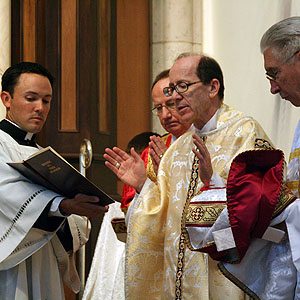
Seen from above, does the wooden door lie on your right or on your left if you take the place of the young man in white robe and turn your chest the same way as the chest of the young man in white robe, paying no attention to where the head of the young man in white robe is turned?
on your left

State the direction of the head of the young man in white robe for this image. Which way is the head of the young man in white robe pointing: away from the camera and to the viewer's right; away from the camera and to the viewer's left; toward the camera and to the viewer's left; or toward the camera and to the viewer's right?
toward the camera and to the viewer's right

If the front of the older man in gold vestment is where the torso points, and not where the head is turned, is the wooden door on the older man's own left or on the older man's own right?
on the older man's own right

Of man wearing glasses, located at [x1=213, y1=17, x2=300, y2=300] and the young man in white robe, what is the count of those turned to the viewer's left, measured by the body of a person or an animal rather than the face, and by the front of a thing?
1

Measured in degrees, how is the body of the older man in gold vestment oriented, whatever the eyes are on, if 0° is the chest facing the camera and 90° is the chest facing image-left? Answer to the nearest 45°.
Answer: approximately 45°

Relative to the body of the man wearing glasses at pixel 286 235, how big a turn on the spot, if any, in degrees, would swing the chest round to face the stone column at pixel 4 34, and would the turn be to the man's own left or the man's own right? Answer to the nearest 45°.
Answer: approximately 45° to the man's own right

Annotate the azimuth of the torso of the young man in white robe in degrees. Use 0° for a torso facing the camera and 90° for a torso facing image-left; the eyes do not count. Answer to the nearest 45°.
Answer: approximately 315°

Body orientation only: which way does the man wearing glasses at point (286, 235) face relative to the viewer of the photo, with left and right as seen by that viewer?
facing to the left of the viewer

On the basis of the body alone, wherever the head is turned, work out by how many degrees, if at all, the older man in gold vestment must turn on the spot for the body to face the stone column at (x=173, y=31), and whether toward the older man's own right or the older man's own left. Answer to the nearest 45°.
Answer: approximately 135° to the older man's own right

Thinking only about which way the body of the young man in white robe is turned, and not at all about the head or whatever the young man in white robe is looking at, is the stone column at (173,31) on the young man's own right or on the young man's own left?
on the young man's own left

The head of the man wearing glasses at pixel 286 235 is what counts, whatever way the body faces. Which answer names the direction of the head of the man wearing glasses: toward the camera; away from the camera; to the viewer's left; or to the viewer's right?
to the viewer's left

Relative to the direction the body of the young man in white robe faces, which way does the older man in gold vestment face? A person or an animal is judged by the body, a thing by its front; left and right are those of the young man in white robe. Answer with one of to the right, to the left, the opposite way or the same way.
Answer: to the right
